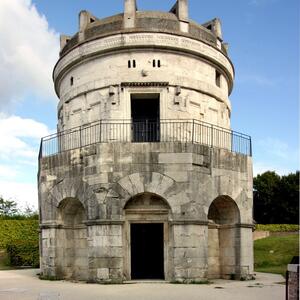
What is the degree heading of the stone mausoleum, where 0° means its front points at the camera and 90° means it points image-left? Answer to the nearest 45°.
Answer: approximately 0°

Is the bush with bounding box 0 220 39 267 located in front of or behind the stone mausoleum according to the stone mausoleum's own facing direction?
behind
